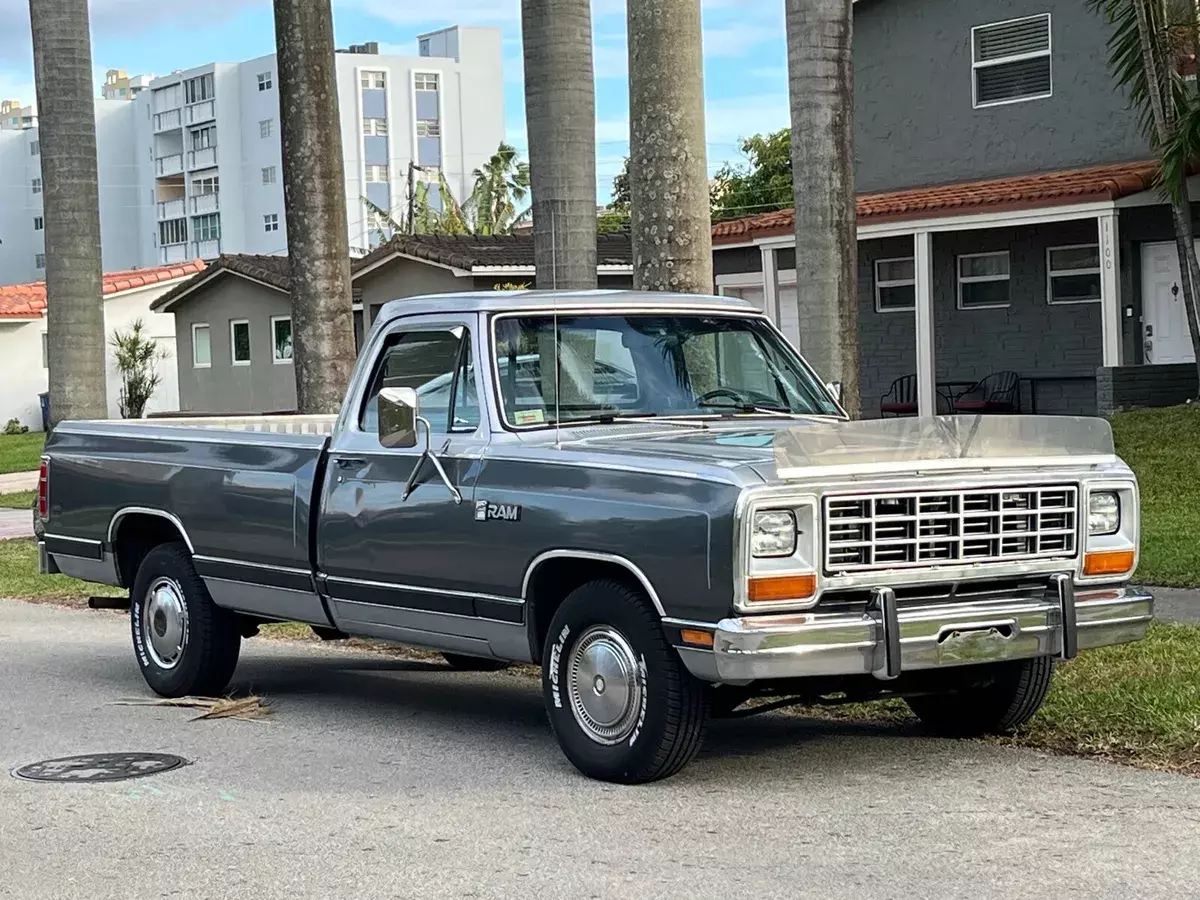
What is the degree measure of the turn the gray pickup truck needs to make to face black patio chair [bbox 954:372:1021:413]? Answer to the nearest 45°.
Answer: approximately 135° to its left

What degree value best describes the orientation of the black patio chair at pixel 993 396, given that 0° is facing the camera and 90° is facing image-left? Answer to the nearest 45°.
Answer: approximately 45°

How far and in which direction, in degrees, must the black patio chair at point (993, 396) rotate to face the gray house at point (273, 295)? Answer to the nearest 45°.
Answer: approximately 90° to its right

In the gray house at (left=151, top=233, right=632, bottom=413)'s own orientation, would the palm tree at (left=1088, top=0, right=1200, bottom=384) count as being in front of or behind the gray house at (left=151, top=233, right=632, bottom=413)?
in front

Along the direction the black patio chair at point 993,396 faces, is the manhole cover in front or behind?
in front

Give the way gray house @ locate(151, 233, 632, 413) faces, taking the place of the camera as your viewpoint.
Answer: facing the viewer

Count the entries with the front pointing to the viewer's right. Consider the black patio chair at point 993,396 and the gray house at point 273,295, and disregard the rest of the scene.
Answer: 0

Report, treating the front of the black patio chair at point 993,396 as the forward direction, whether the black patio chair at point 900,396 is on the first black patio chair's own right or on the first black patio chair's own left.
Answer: on the first black patio chair's own right

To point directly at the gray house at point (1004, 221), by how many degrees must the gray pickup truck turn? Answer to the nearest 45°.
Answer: approximately 135° to its left

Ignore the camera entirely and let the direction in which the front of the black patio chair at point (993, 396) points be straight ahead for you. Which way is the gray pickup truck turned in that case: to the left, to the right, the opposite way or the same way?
to the left

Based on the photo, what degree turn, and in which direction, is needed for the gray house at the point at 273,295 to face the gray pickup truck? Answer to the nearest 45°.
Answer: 0° — it already faces it

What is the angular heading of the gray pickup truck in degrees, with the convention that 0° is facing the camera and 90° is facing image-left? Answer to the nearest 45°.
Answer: approximately 315°

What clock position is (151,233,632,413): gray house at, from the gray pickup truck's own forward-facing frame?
The gray house is roughly at 7 o'clock from the gray pickup truck.

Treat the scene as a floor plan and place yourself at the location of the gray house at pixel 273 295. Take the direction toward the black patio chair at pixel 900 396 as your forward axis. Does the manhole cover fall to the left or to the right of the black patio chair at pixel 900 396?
right

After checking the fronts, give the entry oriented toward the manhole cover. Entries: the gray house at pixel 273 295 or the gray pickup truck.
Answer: the gray house
